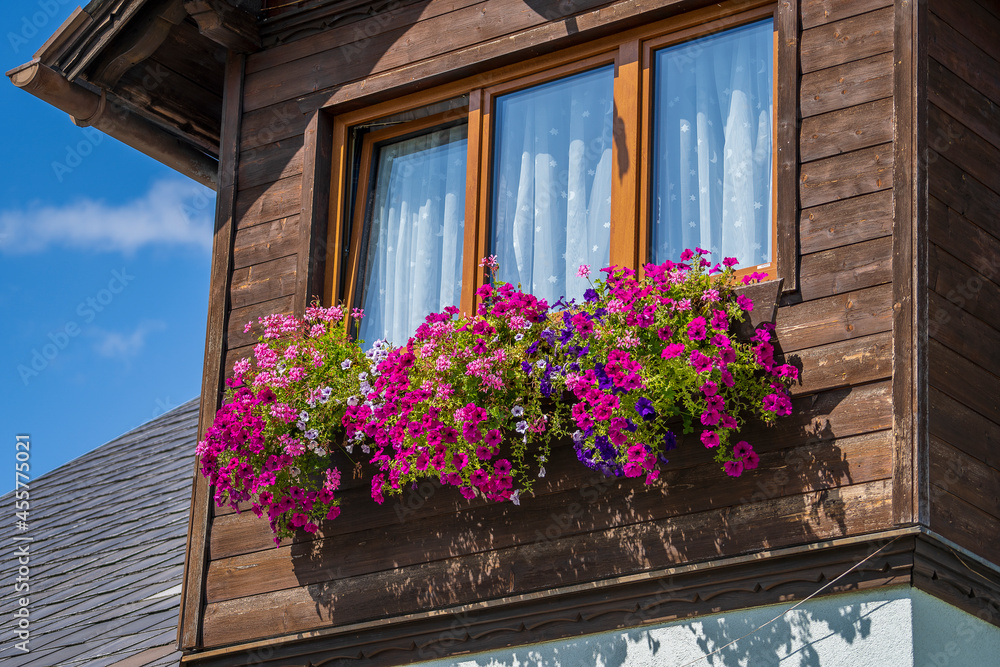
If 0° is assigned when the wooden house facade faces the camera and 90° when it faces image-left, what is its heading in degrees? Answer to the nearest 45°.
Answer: approximately 45°

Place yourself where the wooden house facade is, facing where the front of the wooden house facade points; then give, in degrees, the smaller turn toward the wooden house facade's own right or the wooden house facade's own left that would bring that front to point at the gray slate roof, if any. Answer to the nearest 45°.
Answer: approximately 90° to the wooden house facade's own right
